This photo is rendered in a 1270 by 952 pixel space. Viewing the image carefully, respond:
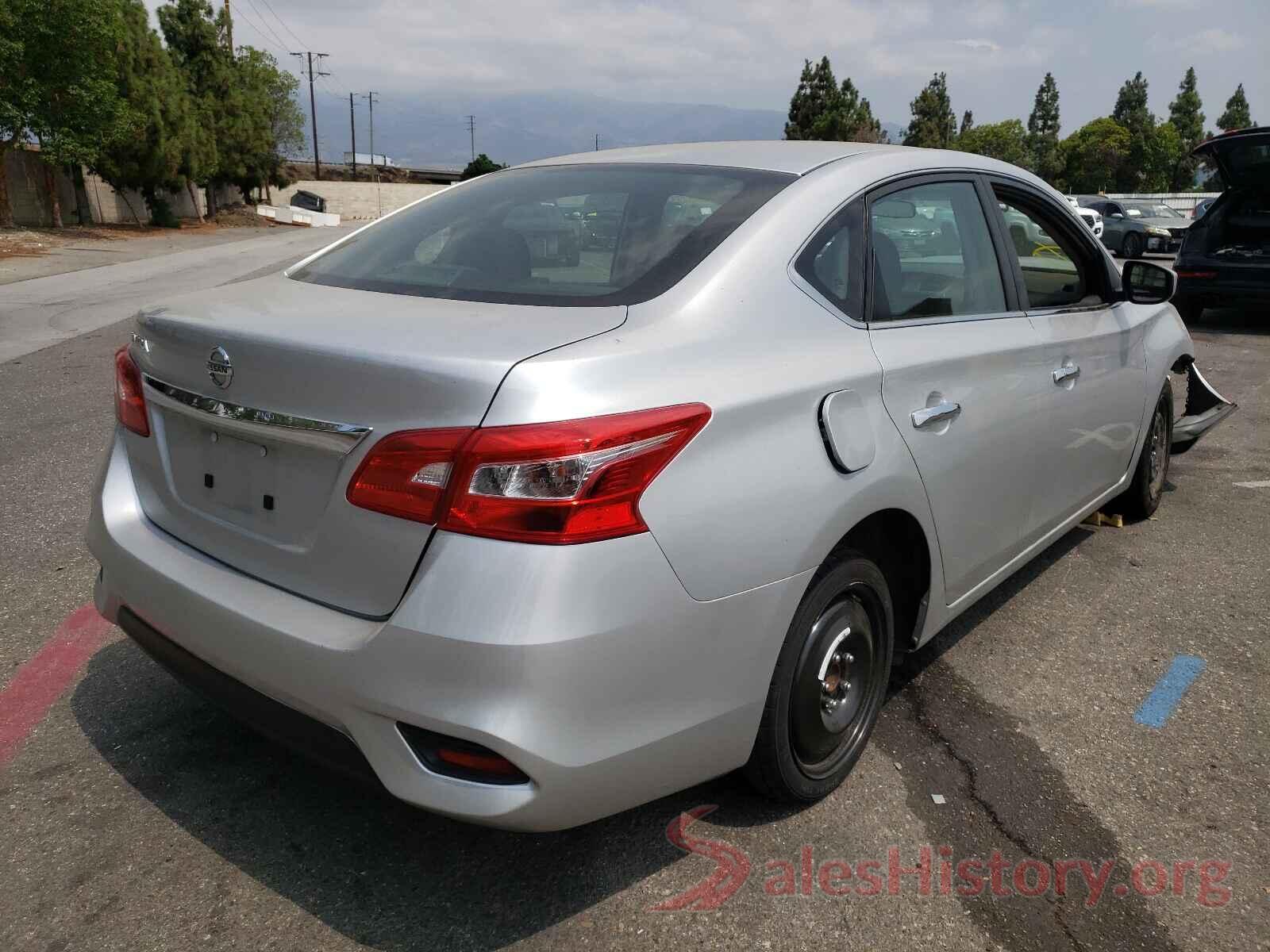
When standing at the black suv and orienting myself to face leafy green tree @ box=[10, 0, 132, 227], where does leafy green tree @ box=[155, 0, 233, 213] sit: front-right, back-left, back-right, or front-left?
front-right

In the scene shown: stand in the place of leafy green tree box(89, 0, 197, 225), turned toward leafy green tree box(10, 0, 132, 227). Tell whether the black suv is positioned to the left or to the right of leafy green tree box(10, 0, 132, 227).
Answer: left

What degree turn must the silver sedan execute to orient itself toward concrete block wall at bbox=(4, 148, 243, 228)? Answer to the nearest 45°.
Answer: approximately 90° to its left

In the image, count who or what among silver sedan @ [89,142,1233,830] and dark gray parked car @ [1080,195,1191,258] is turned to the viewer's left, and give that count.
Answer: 0

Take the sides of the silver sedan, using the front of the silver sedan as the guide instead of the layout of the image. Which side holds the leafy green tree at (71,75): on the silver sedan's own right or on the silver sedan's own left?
on the silver sedan's own left

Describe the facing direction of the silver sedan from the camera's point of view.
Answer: facing away from the viewer and to the right of the viewer

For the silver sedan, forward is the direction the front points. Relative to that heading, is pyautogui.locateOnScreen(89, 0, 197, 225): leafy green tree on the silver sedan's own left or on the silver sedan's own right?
on the silver sedan's own left

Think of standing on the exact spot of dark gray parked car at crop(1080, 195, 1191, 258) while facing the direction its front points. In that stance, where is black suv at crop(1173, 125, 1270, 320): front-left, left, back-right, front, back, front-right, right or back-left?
front-right

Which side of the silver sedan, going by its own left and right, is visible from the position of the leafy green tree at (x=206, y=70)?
left

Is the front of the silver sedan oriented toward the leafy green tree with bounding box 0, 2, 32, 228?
no
